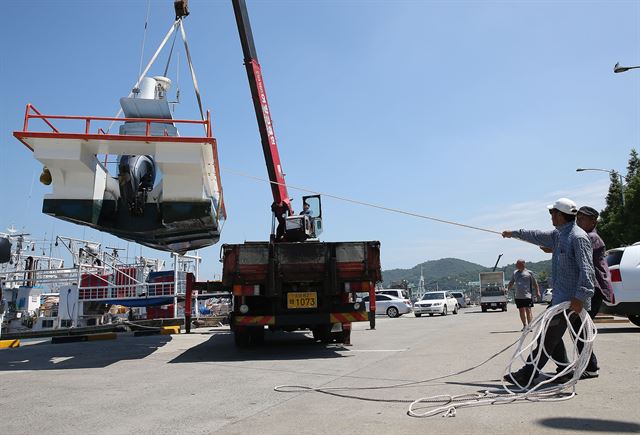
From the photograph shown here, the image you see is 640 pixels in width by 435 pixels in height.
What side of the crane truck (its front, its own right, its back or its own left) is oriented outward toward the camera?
back

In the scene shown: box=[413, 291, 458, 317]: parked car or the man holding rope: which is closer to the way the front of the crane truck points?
the parked car

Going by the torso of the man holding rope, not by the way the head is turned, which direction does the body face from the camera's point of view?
to the viewer's left

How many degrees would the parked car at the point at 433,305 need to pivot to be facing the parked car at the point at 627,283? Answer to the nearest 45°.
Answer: approximately 45° to its left

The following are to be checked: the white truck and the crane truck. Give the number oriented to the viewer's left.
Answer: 0

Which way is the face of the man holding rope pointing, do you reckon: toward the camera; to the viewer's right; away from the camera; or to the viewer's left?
to the viewer's left

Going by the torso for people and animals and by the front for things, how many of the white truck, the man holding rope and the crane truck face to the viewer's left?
1

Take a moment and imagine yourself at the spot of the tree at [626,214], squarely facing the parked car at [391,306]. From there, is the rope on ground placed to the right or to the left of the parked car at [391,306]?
left

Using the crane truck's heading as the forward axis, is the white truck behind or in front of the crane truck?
in front
